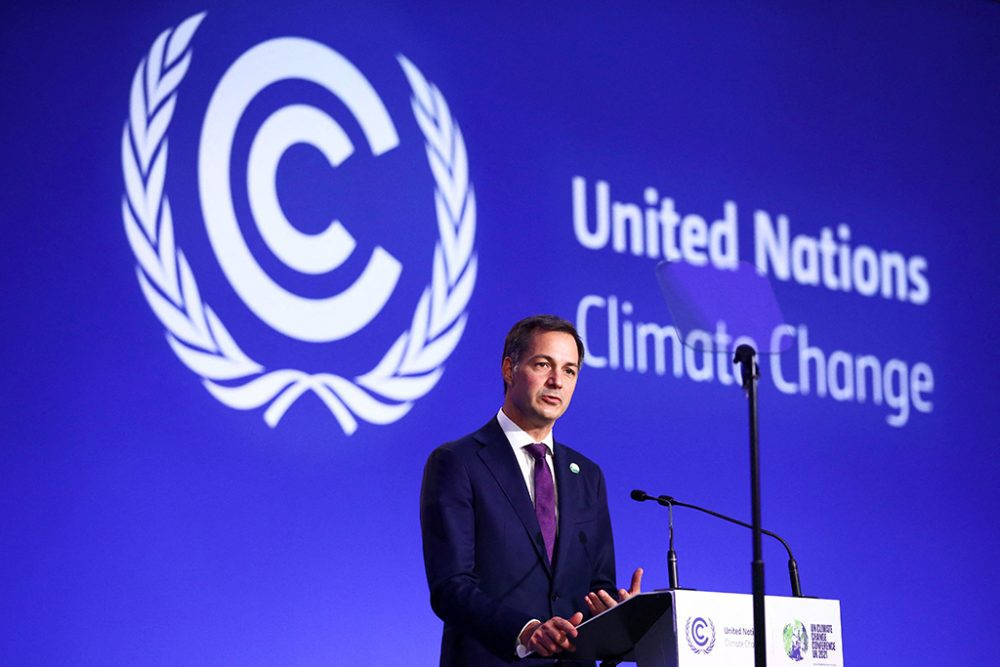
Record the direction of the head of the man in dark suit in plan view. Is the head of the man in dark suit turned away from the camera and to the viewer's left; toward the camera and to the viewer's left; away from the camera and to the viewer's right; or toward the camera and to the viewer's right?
toward the camera and to the viewer's right

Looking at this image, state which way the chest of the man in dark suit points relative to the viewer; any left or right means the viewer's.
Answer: facing the viewer and to the right of the viewer

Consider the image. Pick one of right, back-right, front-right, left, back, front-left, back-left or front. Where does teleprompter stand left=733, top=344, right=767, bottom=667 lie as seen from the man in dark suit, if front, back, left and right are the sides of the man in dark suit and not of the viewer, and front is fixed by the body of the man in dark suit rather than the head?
front

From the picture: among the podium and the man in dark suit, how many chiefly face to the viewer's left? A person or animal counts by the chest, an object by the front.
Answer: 0
